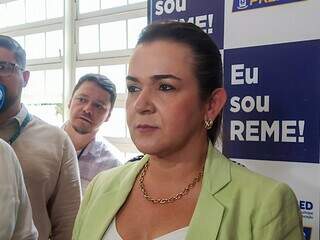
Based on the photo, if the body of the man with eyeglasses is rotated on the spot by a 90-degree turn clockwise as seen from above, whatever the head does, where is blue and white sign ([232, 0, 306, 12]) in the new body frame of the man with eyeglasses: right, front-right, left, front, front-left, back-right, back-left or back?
back

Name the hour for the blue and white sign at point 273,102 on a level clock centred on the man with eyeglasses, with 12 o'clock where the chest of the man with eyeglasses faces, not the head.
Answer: The blue and white sign is roughly at 9 o'clock from the man with eyeglasses.

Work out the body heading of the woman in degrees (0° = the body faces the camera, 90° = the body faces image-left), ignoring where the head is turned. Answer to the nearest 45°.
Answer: approximately 45°

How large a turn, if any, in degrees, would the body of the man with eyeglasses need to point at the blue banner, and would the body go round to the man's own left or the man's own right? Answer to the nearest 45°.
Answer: approximately 90° to the man's own left
